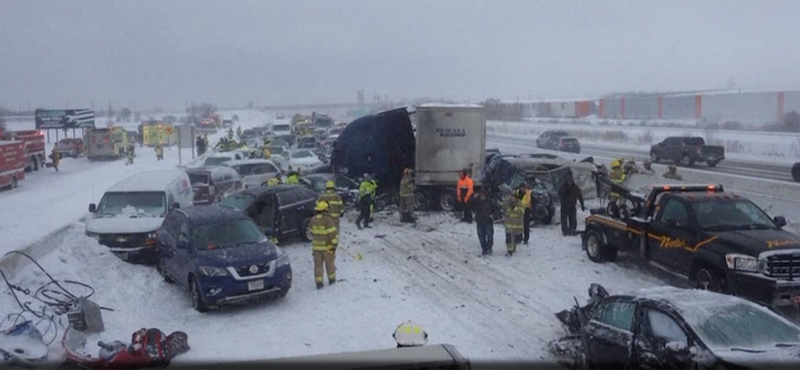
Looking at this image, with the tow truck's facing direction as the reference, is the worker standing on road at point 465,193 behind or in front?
behind

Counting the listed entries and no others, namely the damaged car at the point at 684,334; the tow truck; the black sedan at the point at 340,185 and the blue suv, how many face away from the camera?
0

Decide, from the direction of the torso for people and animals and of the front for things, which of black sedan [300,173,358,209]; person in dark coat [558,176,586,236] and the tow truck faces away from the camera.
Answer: the person in dark coat

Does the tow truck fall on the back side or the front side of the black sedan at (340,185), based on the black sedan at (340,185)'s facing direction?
on the front side

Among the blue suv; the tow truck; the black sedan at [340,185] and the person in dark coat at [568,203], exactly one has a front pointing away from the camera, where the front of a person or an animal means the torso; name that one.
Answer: the person in dark coat

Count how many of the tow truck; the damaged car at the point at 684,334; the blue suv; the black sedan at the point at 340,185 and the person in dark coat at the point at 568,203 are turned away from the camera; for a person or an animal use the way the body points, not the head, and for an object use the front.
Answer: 1

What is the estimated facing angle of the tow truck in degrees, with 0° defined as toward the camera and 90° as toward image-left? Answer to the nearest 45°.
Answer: approximately 315°

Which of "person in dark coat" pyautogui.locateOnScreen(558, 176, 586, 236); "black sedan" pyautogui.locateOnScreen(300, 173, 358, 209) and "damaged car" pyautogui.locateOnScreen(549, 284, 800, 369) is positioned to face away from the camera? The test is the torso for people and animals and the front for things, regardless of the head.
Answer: the person in dark coat

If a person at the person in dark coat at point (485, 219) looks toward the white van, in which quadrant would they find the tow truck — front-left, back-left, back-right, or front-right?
back-left

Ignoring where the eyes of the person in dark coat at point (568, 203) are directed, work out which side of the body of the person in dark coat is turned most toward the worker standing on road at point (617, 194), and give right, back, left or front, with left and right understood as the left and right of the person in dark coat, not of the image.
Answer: right

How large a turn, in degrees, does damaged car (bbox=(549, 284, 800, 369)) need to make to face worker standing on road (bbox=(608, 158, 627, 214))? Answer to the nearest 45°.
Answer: approximately 135° to its left

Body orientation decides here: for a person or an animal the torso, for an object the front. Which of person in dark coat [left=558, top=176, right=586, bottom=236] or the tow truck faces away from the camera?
the person in dark coat

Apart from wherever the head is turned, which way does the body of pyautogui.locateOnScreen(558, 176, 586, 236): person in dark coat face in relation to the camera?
away from the camera

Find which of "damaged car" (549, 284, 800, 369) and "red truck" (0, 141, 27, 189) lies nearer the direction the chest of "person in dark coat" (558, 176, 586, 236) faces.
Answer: the red truck

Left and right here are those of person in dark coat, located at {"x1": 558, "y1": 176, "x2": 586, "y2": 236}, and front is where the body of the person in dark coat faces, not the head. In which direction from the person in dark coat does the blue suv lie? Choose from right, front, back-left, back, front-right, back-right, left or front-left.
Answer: back-left

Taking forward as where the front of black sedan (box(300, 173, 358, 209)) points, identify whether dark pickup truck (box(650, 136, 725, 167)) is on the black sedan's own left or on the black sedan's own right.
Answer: on the black sedan's own left

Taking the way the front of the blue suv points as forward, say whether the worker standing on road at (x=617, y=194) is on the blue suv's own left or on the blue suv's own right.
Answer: on the blue suv's own left
